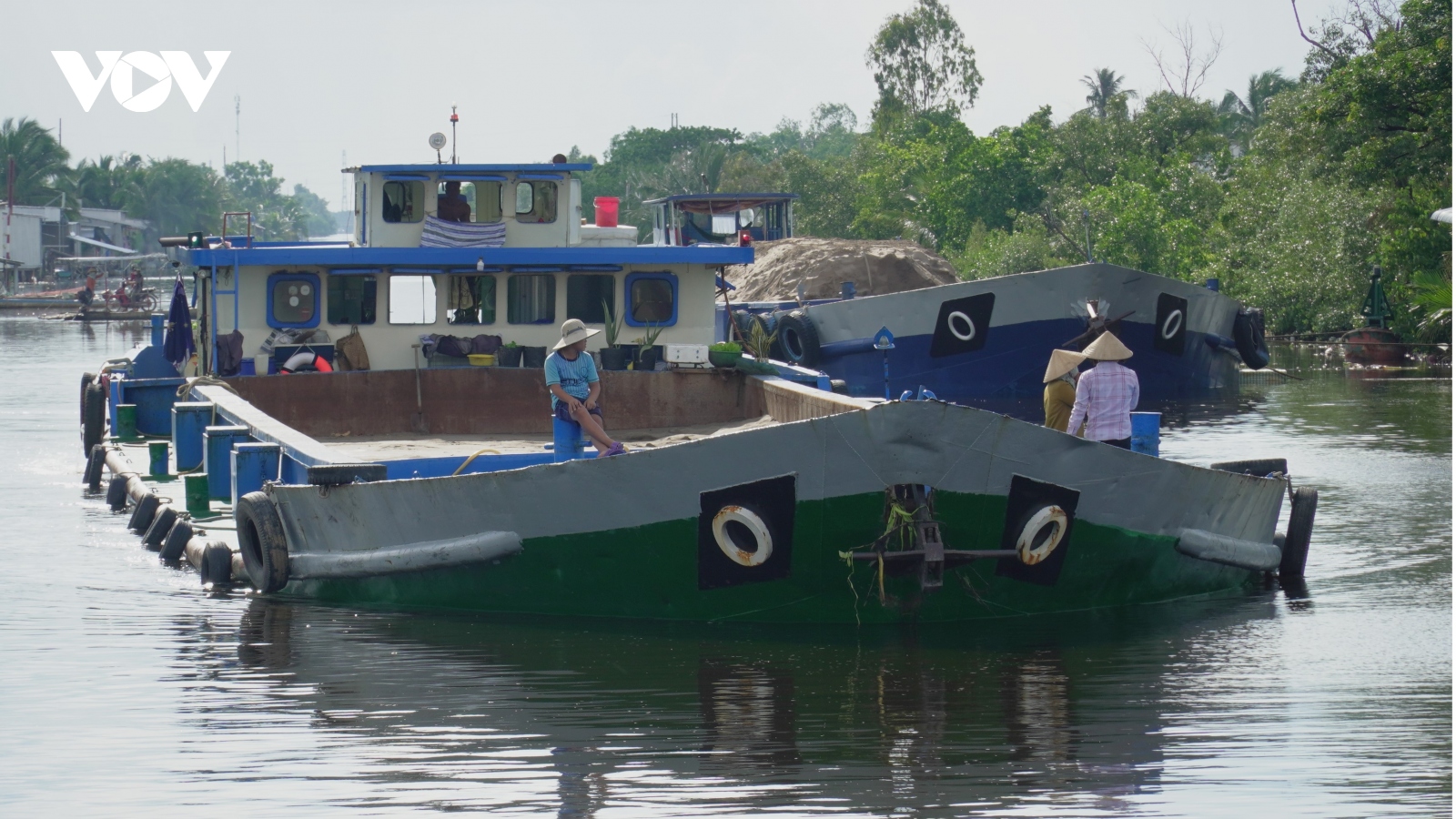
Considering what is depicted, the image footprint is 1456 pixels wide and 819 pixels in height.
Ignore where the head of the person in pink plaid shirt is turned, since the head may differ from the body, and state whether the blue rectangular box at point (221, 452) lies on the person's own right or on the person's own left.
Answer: on the person's own left

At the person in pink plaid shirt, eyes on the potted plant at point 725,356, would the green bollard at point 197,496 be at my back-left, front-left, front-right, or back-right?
front-left

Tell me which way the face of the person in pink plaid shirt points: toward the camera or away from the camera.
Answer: away from the camera

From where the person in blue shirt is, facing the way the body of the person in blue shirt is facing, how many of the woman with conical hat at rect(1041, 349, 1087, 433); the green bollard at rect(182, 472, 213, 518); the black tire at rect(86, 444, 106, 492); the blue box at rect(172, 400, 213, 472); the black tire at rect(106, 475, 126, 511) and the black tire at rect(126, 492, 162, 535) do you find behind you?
5

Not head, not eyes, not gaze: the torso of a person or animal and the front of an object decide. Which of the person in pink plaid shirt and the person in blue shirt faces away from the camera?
the person in pink plaid shirt

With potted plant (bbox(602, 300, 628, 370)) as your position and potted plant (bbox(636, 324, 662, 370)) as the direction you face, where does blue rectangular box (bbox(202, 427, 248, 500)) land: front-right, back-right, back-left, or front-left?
back-right

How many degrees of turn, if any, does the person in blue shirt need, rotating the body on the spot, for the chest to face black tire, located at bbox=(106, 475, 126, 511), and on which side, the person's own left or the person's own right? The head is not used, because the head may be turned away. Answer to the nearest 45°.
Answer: approximately 180°

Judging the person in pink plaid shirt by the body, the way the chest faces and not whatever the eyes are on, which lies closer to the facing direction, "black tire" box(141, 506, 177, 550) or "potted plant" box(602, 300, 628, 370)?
the potted plant

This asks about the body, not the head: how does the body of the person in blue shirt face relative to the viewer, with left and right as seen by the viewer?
facing the viewer and to the right of the viewer

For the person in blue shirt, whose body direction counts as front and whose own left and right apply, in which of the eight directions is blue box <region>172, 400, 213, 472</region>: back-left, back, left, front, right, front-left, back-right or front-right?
back

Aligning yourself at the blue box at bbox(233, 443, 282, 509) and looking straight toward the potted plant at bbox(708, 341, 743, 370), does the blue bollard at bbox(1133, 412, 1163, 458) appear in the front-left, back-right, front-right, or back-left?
front-right

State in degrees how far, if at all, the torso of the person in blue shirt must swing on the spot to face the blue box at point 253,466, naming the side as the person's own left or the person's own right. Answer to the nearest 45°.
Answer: approximately 135° to the person's own right

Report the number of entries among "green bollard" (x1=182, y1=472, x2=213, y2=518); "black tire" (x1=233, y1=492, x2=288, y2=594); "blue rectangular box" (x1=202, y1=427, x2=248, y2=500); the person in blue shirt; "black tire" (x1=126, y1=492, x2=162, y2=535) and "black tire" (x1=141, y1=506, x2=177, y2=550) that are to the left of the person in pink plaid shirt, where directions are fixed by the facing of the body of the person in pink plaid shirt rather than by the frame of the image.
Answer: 6

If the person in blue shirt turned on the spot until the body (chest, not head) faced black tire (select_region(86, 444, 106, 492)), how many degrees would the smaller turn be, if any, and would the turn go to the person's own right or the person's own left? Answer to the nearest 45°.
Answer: approximately 180°

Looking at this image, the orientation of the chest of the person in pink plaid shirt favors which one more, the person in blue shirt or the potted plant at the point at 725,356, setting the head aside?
the potted plant

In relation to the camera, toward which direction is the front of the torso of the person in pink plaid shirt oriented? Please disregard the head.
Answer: away from the camera

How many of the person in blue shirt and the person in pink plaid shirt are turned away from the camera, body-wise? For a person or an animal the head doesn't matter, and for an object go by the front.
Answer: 1

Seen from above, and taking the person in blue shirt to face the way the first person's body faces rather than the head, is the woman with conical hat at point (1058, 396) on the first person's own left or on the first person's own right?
on the first person's own left

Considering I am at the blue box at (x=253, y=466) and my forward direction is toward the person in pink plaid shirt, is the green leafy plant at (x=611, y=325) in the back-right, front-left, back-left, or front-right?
front-left

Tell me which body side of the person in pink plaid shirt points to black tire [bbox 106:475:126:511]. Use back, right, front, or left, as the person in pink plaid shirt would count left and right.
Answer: left
